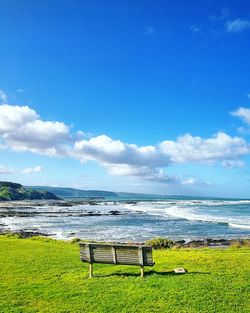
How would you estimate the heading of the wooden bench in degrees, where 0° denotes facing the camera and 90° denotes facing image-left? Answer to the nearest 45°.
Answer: approximately 180°
